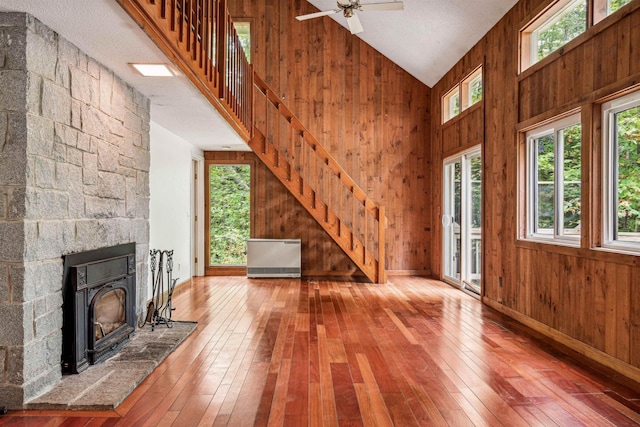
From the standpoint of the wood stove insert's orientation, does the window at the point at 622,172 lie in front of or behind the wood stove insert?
in front

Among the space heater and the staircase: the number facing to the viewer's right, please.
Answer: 1

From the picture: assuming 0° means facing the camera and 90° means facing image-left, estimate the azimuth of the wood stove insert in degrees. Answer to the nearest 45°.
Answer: approximately 315°

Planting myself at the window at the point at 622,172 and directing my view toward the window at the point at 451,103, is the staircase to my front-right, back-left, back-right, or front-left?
front-left

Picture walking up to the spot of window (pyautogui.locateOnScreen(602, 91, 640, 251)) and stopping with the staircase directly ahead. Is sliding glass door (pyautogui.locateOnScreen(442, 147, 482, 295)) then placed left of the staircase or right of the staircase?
right

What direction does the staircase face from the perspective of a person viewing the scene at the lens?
facing to the right of the viewer

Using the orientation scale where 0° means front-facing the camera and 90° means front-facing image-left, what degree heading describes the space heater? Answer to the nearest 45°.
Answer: approximately 0°

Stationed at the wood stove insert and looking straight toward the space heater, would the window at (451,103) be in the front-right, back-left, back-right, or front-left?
front-right

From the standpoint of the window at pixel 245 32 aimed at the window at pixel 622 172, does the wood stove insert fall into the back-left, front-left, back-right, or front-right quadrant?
front-right

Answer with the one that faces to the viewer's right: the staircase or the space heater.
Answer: the staircase

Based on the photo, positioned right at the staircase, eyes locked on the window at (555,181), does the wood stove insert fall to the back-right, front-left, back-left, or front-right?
front-right

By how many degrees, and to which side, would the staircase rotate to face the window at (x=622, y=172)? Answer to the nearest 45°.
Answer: approximately 45° to its right

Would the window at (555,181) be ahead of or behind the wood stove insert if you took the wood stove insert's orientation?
ahead

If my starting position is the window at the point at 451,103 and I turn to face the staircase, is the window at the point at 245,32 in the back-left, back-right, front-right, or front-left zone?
front-right
